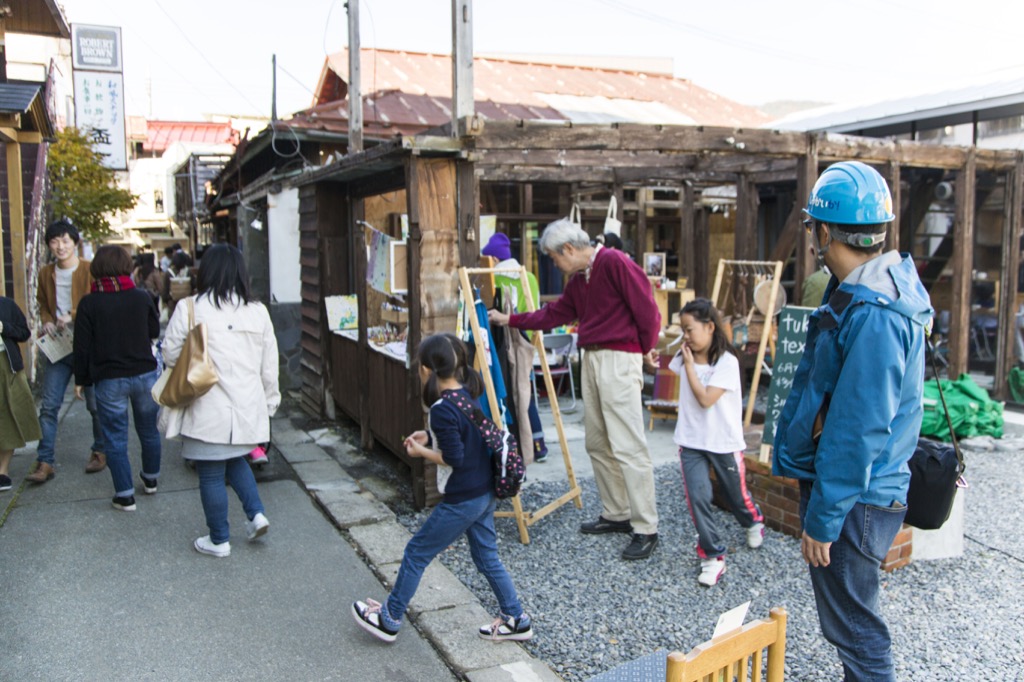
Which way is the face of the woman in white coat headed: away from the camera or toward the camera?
away from the camera

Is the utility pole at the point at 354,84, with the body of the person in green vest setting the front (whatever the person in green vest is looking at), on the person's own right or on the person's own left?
on the person's own right

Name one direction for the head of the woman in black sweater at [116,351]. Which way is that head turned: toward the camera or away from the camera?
away from the camera

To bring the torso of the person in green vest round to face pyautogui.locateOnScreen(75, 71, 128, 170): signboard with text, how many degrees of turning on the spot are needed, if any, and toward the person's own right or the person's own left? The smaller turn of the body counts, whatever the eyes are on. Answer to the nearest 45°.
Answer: approximately 45° to the person's own right

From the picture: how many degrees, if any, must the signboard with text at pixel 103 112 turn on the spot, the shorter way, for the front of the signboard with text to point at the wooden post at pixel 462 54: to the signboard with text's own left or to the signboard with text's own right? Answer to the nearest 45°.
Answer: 0° — it already faces it

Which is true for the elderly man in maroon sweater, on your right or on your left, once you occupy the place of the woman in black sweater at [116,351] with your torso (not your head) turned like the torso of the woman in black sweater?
on your right

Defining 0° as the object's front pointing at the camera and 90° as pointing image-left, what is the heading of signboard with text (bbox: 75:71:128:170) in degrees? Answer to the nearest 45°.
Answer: approximately 0°
